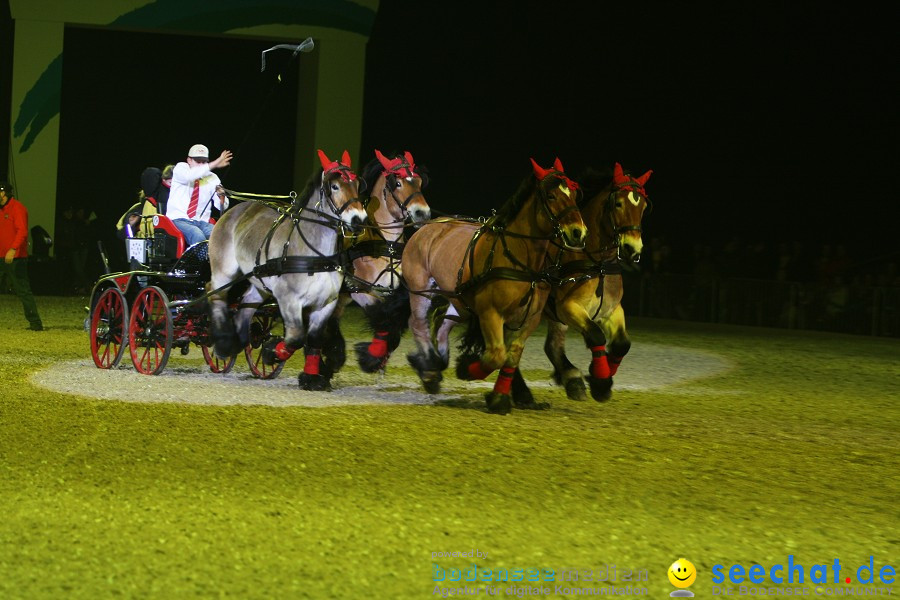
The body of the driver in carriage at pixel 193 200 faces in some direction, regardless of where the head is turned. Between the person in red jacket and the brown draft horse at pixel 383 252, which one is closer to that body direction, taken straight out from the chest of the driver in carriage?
the brown draft horse

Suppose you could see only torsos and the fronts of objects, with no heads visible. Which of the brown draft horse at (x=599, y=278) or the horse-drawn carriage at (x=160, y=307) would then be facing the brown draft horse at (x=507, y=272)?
the horse-drawn carriage

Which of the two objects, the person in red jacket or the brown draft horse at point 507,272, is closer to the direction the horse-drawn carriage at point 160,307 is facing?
the brown draft horse

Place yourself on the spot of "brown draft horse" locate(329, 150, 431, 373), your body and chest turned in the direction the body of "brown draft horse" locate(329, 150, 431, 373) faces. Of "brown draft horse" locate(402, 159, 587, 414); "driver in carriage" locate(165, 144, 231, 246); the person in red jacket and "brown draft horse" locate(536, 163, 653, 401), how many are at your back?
2

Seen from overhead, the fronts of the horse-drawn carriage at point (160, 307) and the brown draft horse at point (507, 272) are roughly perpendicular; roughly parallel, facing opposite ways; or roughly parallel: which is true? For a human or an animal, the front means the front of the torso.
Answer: roughly parallel

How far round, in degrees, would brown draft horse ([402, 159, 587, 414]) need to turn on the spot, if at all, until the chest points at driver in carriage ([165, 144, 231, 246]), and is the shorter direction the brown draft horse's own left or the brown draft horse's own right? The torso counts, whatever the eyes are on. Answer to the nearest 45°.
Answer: approximately 180°

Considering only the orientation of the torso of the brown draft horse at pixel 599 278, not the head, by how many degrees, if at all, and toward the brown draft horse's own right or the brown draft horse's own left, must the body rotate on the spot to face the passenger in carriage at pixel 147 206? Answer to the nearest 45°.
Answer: approximately 180°

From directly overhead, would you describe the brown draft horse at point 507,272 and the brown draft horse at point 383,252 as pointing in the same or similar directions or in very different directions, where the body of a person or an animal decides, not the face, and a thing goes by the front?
same or similar directions

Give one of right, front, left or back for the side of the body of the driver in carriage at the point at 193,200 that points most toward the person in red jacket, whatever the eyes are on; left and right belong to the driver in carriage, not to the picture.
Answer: back

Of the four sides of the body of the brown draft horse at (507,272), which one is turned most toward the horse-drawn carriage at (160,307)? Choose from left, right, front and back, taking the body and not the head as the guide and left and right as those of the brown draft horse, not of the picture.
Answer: back

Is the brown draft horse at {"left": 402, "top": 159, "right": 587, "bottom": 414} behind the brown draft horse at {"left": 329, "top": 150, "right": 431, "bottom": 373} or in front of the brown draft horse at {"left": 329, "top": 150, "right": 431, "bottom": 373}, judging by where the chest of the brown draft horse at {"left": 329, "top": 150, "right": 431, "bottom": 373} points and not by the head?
in front

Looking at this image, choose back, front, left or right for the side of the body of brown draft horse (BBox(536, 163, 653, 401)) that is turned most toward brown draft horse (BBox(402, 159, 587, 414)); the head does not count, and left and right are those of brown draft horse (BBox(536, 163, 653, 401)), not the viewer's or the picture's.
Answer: right

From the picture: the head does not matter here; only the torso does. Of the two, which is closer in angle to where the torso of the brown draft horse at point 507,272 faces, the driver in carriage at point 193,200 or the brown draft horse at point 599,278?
the brown draft horse

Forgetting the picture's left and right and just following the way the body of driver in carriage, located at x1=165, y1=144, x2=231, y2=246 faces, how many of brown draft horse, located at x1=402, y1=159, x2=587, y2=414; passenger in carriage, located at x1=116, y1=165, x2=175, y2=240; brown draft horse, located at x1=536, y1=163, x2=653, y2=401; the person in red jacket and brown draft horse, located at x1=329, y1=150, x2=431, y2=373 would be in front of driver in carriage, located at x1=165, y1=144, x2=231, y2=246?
3

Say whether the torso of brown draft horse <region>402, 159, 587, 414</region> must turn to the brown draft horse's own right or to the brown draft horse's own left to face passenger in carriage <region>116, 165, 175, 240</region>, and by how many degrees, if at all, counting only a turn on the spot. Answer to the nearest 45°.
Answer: approximately 180°

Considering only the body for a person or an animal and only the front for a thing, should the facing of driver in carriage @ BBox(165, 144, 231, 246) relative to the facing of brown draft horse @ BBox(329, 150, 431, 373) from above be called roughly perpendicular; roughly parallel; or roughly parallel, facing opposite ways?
roughly parallel

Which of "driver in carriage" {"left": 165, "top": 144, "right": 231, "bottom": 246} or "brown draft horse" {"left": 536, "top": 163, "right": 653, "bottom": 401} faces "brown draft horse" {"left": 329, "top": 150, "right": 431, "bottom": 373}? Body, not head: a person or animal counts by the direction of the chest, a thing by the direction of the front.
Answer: the driver in carriage

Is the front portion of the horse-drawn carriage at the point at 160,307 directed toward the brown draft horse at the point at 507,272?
yes

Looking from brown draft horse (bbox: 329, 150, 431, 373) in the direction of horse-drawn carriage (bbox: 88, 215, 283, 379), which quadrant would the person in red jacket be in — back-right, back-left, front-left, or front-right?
front-right

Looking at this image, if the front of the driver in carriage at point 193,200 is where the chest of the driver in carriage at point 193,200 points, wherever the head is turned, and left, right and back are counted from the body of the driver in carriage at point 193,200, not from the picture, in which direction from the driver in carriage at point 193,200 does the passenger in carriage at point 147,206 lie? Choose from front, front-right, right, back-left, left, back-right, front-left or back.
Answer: back
